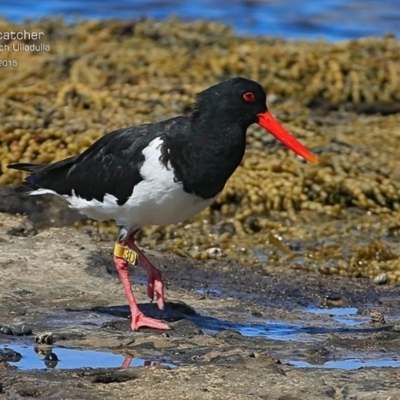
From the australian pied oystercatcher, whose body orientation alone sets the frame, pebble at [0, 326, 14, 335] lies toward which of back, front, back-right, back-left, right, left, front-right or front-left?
back-right

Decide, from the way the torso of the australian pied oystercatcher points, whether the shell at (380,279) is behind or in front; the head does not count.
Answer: in front

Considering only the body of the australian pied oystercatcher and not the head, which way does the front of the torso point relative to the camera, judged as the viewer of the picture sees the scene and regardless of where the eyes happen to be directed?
to the viewer's right
